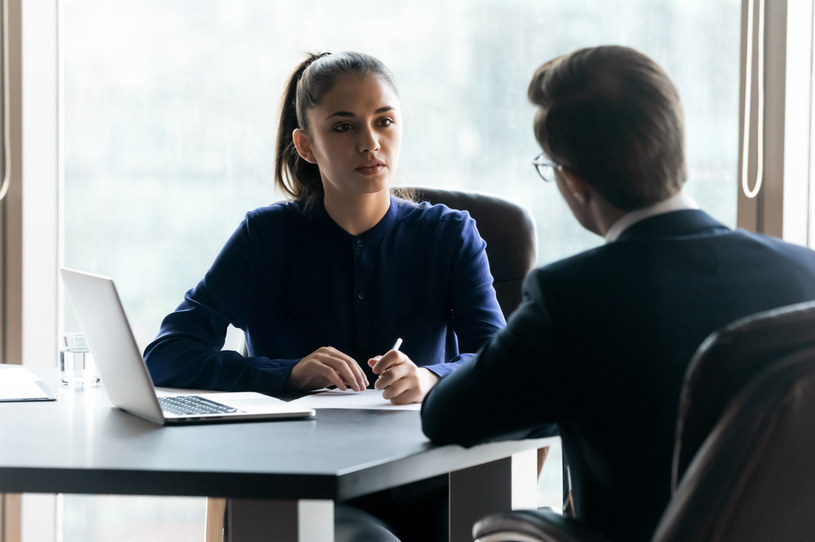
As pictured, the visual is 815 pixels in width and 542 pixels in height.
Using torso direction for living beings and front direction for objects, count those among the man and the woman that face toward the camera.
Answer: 1

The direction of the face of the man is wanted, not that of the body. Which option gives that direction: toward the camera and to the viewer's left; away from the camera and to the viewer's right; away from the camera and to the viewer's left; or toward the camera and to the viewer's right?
away from the camera and to the viewer's left

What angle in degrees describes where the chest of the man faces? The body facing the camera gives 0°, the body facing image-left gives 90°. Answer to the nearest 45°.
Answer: approximately 135°

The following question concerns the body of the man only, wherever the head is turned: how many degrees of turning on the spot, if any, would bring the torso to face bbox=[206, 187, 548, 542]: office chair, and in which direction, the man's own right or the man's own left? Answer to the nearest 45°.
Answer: approximately 45° to the man's own right

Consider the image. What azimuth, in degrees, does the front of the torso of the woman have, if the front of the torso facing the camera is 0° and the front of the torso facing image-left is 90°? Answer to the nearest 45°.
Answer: approximately 0°
